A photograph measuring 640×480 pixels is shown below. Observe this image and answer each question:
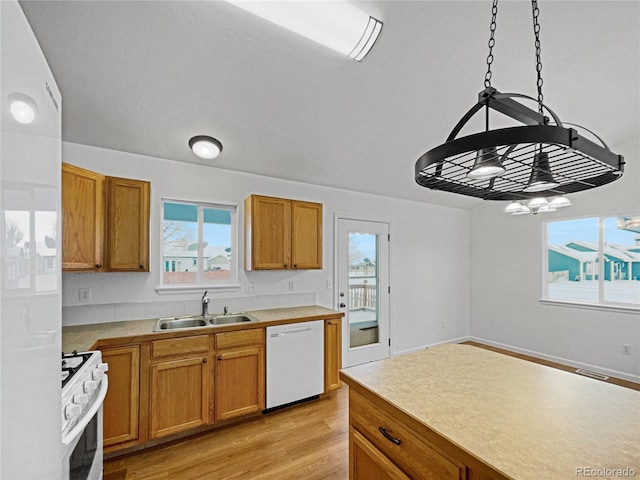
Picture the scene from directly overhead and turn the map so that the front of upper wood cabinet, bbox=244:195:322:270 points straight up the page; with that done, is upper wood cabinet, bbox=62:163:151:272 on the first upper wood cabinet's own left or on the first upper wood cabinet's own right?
on the first upper wood cabinet's own right

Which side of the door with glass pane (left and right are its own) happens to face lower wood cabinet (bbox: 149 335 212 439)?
right

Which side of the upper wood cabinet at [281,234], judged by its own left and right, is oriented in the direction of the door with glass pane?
left

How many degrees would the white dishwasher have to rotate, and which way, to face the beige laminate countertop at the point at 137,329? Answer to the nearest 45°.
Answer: approximately 135° to its right

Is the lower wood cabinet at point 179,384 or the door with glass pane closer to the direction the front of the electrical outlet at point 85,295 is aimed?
the lower wood cabinet

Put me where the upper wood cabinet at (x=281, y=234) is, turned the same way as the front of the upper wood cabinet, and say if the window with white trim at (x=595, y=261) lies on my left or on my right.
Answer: on my left
